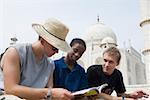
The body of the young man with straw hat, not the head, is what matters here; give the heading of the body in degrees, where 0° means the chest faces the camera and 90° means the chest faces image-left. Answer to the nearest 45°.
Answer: approximately 315°
